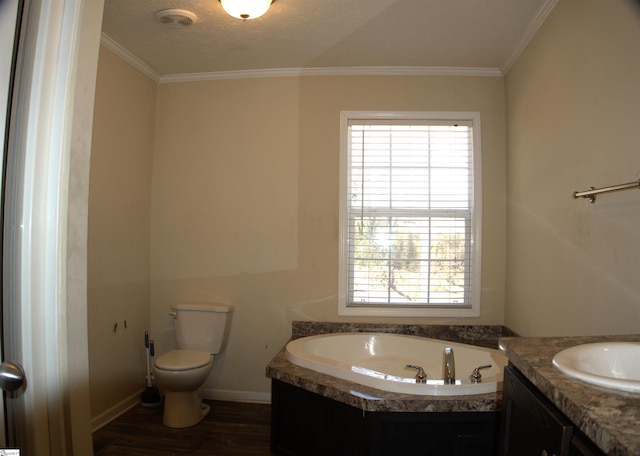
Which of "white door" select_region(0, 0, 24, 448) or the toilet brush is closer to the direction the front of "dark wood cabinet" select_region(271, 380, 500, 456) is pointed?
the white door

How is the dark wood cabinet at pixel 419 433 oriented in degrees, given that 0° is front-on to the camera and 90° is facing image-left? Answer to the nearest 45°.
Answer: approximately 0°

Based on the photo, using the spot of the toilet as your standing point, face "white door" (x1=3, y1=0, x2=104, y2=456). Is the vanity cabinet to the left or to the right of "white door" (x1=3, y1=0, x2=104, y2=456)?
left

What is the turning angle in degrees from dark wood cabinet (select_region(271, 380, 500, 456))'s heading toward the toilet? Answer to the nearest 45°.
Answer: approximately 135° to its right

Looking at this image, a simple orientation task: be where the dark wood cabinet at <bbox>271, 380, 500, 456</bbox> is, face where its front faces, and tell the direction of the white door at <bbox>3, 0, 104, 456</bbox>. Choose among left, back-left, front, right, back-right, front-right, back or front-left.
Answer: front-right

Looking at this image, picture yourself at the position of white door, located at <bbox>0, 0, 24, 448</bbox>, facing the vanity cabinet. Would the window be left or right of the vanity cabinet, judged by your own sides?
left
